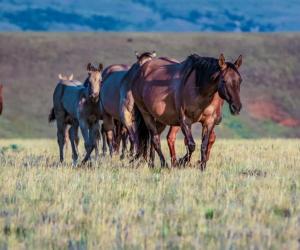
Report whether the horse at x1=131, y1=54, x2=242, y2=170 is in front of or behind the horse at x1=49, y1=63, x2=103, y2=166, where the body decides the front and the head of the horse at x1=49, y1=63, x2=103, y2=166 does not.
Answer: in front

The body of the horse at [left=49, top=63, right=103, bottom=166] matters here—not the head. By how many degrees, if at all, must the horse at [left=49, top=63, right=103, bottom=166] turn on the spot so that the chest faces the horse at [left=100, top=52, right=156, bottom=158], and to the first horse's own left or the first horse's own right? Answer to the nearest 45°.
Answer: approximately 90° to the first horse's own left

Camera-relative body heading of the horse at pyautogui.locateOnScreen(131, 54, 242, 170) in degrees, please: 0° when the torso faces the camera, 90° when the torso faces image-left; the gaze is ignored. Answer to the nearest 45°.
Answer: approximately 315°

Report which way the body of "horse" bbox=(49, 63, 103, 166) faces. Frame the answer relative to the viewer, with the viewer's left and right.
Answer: facing the viewer and to the right of the viewer

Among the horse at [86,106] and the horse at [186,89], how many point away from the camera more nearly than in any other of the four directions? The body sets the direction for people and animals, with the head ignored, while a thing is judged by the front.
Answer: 0

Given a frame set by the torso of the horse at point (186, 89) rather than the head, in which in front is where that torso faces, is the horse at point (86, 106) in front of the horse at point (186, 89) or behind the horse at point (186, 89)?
behind

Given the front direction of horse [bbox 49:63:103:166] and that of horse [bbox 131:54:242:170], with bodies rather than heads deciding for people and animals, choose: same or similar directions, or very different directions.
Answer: same or similar directions
